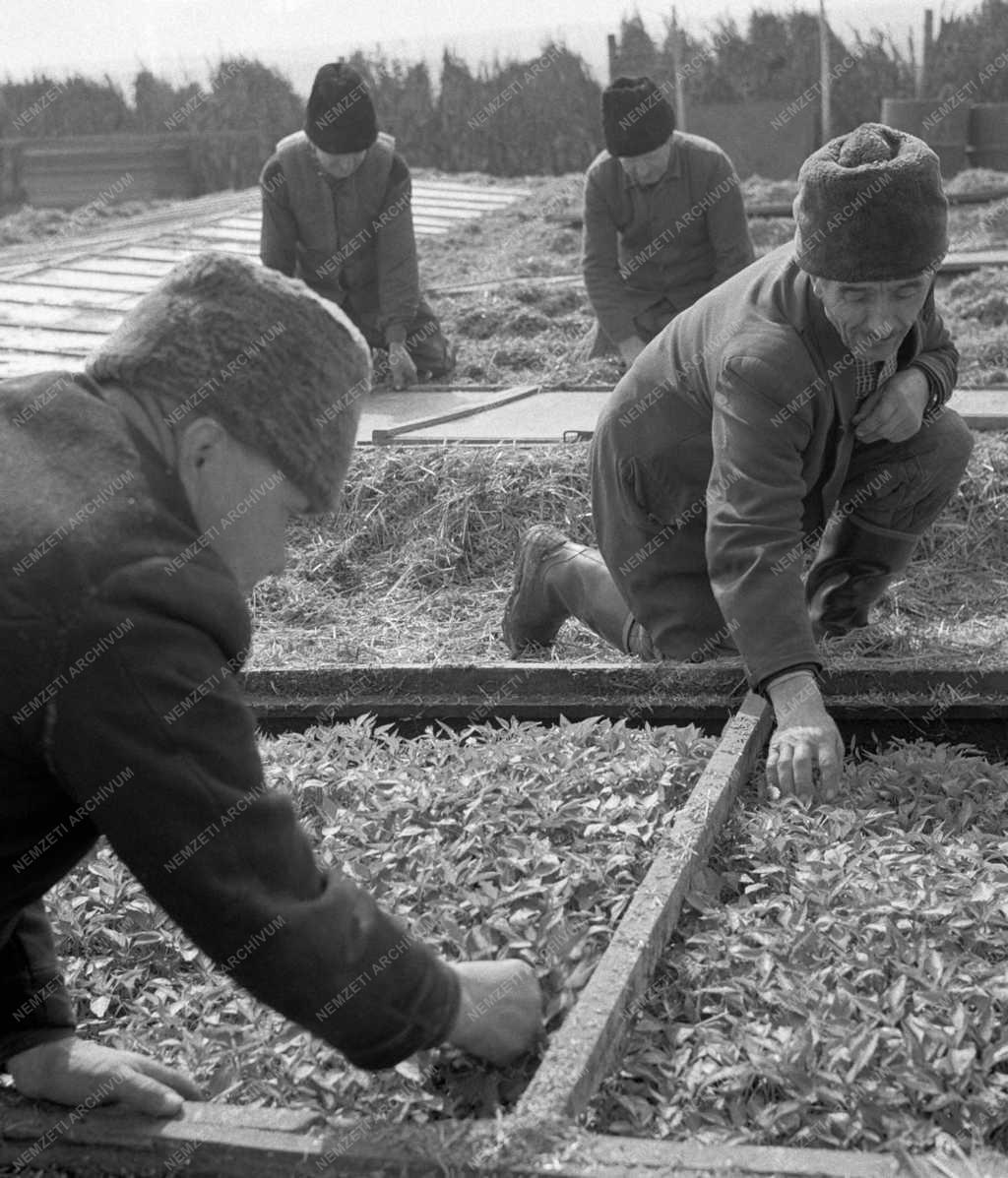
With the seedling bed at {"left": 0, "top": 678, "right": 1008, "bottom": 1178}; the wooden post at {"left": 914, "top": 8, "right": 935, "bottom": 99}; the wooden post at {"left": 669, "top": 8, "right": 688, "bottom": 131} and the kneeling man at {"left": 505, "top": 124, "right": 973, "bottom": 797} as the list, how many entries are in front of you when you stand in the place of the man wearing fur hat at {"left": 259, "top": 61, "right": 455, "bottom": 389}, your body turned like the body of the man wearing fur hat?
2

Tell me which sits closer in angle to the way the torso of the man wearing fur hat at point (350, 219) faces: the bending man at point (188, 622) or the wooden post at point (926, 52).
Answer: the bending man

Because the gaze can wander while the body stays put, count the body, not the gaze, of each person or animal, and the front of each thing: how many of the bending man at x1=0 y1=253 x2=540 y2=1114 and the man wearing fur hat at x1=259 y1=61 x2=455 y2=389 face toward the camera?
1

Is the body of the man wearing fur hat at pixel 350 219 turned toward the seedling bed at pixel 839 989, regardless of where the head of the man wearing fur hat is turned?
yes

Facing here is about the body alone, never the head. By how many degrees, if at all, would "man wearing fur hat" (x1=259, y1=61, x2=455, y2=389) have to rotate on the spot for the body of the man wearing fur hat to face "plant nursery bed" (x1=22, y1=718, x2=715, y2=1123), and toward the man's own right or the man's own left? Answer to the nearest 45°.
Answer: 0° — they already face it

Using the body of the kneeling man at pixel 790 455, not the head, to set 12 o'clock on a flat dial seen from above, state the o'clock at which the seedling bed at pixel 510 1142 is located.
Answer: The seedling bed is roughly at 2 o'clock from the kneeling man.

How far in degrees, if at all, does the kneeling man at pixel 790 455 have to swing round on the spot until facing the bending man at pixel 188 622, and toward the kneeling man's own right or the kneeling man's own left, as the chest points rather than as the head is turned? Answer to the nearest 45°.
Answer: approximately 45° to the kneeling man's own right
